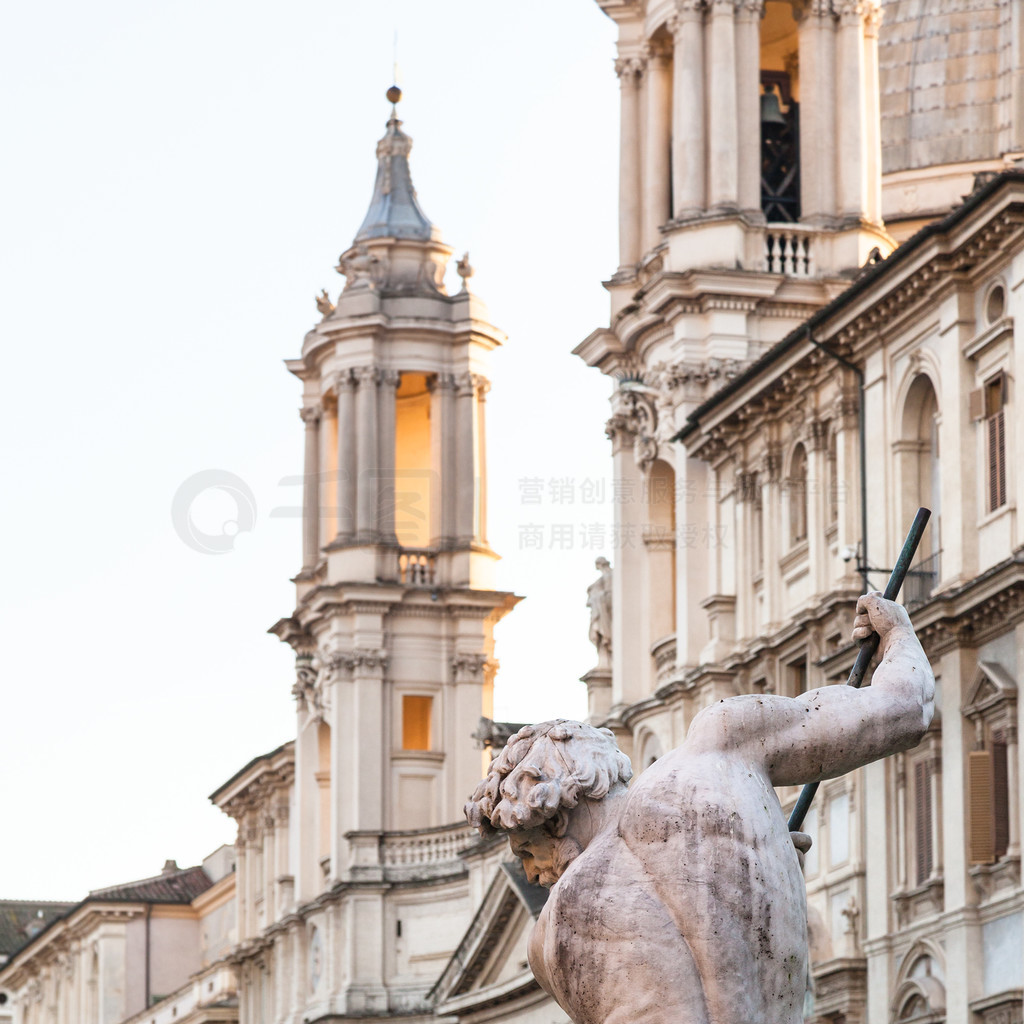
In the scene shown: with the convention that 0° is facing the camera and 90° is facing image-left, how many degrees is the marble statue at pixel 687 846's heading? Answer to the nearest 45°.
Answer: approximately 135°
